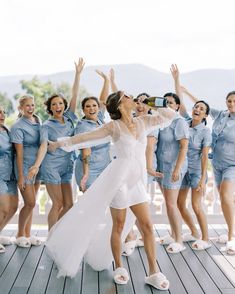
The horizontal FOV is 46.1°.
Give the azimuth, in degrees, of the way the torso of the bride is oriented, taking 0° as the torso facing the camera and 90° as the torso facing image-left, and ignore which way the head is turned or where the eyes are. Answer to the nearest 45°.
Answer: approximately 315°
